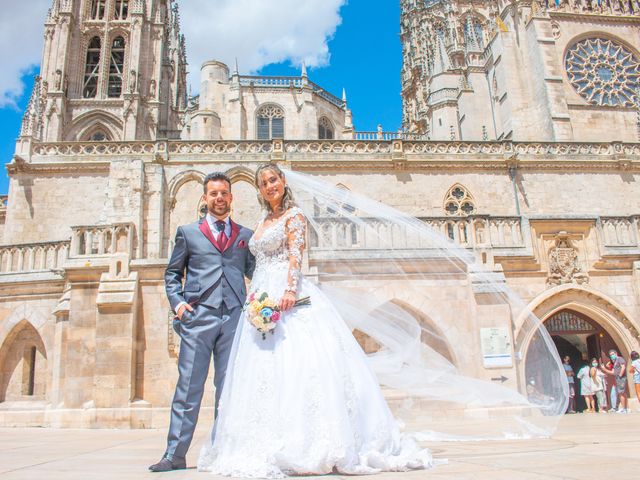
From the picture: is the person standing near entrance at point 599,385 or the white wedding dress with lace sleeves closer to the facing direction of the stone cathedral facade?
the white wedding dress with lace sleeves

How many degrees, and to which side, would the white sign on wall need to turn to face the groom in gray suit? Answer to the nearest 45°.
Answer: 0° — it already faces them

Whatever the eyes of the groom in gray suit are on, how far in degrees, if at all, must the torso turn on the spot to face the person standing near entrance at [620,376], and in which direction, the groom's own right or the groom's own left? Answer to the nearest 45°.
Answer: approximately 135° to the groom's own left

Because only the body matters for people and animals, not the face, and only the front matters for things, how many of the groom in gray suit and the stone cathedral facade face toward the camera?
2

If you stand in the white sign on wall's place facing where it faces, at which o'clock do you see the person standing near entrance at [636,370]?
The person standing near entrance is roughly at 8 o'clock from the white sign on wall.

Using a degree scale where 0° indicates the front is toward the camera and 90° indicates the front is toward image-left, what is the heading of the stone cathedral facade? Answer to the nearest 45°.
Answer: approximately 0°

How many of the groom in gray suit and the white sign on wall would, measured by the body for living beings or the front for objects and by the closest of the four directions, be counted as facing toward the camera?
2

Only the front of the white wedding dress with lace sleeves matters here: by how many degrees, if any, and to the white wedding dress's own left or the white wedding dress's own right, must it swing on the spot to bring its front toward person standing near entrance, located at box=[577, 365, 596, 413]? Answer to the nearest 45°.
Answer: approximately 180°

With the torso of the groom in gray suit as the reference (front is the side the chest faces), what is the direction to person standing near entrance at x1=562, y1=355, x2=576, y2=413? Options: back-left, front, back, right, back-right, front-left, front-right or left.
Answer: back-left
